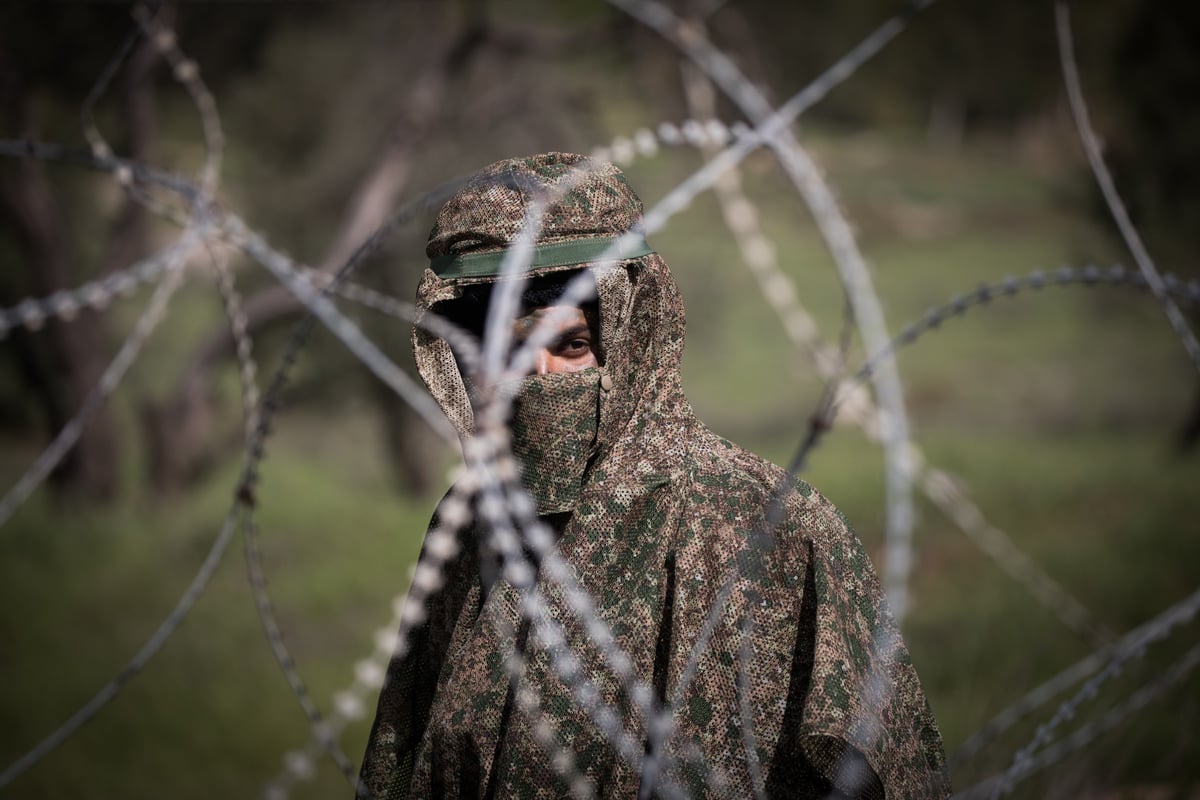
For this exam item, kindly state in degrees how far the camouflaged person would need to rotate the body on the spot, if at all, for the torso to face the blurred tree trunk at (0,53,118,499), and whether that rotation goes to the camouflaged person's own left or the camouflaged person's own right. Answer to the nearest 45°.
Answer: approximately 90° to the camouflaged person's own right

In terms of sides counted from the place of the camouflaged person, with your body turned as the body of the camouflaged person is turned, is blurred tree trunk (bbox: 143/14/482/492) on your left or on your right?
on your right

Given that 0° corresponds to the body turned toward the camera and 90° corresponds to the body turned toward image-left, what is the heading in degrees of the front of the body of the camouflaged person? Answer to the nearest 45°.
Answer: approximately 45°
